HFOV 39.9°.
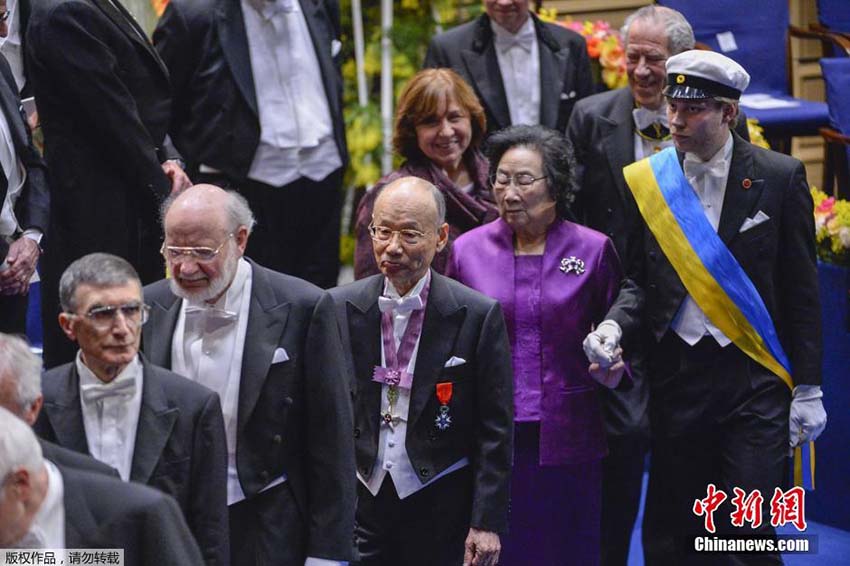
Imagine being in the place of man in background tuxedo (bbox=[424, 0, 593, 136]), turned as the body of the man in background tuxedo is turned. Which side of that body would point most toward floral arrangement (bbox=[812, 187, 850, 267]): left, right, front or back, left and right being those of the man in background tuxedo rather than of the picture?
left

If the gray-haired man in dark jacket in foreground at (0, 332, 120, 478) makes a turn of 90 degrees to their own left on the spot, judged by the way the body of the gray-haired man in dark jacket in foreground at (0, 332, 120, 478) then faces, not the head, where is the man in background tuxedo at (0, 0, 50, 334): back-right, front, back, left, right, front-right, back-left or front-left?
back-left

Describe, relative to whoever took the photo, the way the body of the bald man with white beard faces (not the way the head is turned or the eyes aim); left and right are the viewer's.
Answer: facing the viewer and to the left of the viewer

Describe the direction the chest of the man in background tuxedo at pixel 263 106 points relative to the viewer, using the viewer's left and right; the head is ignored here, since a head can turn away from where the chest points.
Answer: facing the viewer and to the right of the viewer

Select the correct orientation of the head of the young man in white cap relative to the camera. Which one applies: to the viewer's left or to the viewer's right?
to the viewer's left

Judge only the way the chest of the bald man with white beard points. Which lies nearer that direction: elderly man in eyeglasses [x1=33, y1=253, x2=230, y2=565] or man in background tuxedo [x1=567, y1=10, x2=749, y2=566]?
the elderly man in eyeglasses

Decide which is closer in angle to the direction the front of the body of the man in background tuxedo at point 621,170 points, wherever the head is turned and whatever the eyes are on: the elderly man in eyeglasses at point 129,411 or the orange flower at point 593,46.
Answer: the elderly man in eyeglasses

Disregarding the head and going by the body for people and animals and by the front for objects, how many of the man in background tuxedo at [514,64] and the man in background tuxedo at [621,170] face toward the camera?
2

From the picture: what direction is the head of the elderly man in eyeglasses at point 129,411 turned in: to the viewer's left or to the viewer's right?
to the viewer's right

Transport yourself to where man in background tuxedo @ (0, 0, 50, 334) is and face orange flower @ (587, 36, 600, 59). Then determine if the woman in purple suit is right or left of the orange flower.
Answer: right
